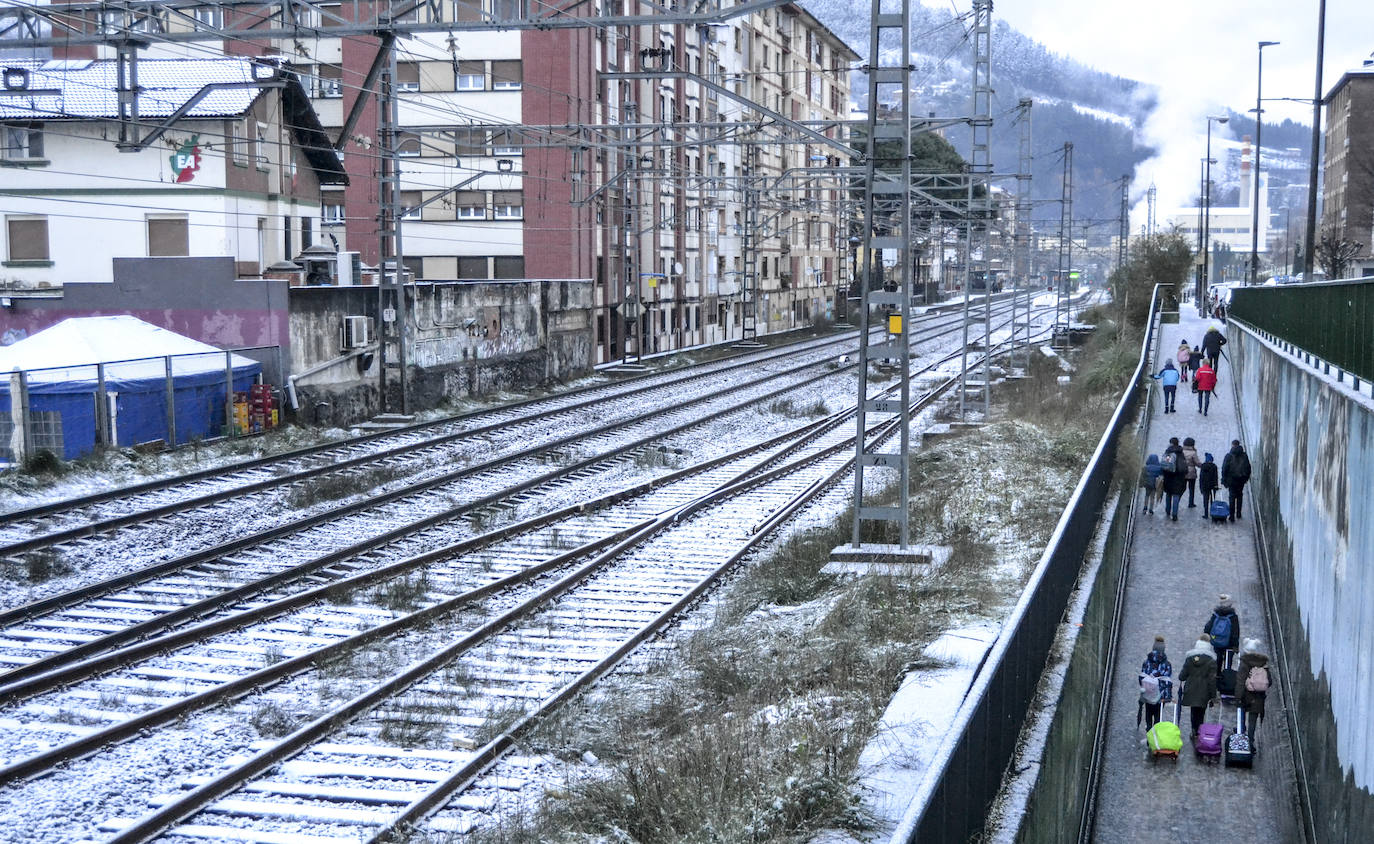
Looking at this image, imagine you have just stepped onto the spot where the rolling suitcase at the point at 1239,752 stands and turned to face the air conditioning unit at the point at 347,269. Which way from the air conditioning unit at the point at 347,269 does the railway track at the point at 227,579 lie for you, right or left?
left

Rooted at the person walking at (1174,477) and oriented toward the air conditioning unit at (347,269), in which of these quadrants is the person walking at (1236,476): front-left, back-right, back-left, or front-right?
back-right

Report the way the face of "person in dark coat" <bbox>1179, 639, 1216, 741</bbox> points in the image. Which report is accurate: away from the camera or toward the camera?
away from the camera

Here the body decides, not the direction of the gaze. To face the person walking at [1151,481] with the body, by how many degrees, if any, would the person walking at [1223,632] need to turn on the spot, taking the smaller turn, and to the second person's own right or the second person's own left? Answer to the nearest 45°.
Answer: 0° — they already face them

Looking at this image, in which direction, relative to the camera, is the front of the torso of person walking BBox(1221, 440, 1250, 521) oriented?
away from the camera

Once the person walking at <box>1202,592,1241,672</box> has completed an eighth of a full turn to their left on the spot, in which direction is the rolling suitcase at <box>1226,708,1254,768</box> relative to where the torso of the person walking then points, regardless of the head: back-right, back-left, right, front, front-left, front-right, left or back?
back-left

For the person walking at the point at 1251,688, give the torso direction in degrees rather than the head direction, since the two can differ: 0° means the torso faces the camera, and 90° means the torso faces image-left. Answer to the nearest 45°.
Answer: approximately 180°

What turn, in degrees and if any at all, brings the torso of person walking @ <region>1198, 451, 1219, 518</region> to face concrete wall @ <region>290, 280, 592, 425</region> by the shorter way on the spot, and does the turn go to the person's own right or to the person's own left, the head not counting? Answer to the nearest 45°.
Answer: approximately 45° to the person's own left

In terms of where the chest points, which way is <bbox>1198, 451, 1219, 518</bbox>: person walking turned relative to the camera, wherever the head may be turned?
away from the camera

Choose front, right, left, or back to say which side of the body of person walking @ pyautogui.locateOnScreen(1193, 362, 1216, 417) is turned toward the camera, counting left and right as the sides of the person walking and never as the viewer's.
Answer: back

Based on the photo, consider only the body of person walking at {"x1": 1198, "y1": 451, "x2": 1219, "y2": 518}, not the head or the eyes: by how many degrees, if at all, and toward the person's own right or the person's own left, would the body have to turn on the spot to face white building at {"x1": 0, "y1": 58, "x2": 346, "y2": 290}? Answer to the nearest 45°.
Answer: approximately 90° to the person's own left

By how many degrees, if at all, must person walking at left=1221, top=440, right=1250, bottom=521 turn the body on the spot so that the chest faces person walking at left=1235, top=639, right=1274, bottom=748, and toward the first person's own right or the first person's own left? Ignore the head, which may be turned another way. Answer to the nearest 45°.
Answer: approximately 180°

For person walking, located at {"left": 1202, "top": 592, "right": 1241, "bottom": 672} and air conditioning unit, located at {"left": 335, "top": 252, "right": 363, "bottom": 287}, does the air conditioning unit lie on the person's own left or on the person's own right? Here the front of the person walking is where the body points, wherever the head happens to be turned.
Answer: on the person's own left

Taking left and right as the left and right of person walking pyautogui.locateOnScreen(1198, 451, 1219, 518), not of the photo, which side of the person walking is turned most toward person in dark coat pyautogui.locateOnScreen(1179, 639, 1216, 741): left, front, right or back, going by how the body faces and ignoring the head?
back

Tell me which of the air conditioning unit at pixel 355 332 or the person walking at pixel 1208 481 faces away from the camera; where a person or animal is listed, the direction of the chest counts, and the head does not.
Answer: the person walking
